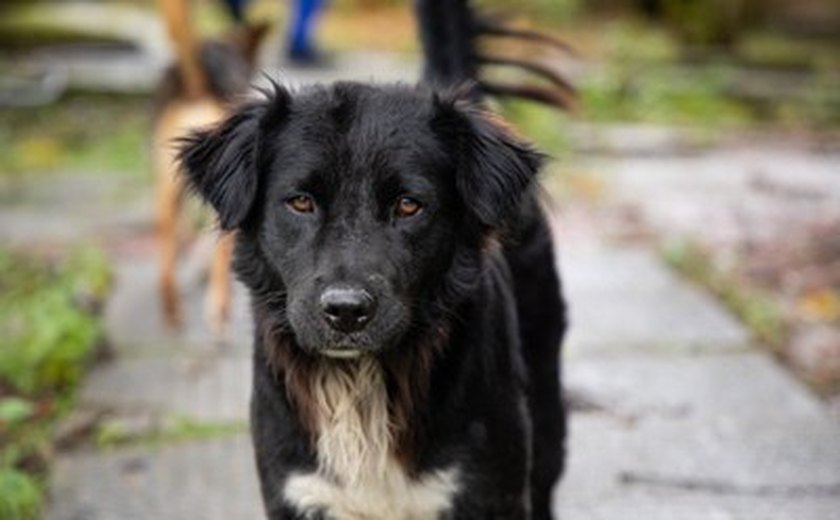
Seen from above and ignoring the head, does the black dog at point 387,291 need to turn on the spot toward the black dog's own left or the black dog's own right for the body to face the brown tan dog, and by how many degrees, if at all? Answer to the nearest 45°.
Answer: approximately 180°

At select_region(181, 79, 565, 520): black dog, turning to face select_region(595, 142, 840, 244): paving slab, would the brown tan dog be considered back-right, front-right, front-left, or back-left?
front-left

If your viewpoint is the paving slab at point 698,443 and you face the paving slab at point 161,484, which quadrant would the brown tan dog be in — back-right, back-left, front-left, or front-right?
front-right

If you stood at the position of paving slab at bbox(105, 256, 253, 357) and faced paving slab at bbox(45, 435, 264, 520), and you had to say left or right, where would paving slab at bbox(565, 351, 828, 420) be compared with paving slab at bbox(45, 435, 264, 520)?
left

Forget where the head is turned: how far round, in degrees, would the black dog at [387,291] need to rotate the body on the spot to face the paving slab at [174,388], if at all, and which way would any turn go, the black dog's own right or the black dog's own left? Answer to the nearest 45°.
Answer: approximately 135° to the black dog's own right

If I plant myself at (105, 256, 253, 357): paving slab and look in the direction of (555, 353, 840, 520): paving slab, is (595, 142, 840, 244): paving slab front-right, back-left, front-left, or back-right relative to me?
front-left

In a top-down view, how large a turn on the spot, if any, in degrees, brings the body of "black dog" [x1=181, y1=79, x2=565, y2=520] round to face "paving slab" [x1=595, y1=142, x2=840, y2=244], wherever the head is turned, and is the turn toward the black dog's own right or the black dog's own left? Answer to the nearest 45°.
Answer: approximately 135° to the black dog's own left

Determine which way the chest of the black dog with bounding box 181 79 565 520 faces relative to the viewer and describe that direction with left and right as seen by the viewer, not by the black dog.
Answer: facing the viewer

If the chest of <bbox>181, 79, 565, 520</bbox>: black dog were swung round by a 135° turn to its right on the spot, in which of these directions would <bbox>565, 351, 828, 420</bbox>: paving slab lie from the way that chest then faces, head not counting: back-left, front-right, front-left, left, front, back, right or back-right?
right
